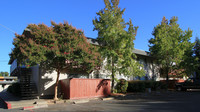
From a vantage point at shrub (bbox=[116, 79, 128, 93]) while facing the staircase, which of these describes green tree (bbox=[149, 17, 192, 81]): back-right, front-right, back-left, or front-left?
back-right

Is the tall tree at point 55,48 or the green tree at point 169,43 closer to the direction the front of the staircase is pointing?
the tall tree

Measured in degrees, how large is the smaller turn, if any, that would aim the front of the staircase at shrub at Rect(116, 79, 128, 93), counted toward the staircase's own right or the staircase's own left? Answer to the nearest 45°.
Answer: approximately 90° to the staircase's own left

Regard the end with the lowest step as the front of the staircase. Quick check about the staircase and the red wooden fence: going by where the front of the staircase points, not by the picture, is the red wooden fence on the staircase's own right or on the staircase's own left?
on the staircase's own left

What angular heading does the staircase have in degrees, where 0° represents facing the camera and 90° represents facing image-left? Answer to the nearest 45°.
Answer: approximately 0°

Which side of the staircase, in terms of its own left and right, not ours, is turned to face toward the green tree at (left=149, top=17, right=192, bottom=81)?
left
